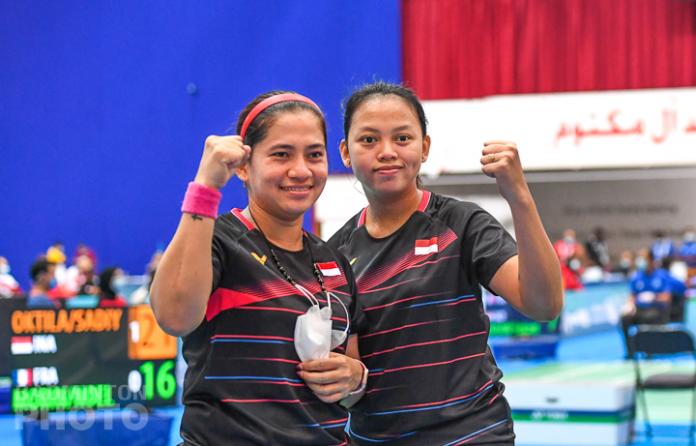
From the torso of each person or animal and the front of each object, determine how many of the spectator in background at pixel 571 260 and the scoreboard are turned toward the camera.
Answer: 2

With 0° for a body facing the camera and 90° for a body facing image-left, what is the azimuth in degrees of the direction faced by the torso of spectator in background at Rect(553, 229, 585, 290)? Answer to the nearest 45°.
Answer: approximately 0°

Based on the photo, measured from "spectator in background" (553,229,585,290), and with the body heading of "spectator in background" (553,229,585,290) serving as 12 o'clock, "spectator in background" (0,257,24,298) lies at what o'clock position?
"spectator in background" (0,257,24,298) is roughly at 2 o'clock from "spectator in background" (553,229,585,290).

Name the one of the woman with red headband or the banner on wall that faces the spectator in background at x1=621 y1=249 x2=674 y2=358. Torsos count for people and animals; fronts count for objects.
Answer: the banner on wall

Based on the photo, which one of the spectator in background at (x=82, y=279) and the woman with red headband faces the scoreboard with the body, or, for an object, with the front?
the spectator in background

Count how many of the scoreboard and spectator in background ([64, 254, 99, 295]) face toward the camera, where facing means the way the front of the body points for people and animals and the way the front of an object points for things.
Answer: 2

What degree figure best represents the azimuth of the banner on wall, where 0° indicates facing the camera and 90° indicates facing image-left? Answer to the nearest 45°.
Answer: approximately 0°

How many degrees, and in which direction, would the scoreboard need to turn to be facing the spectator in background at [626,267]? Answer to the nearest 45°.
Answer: approximately 135° to its left
